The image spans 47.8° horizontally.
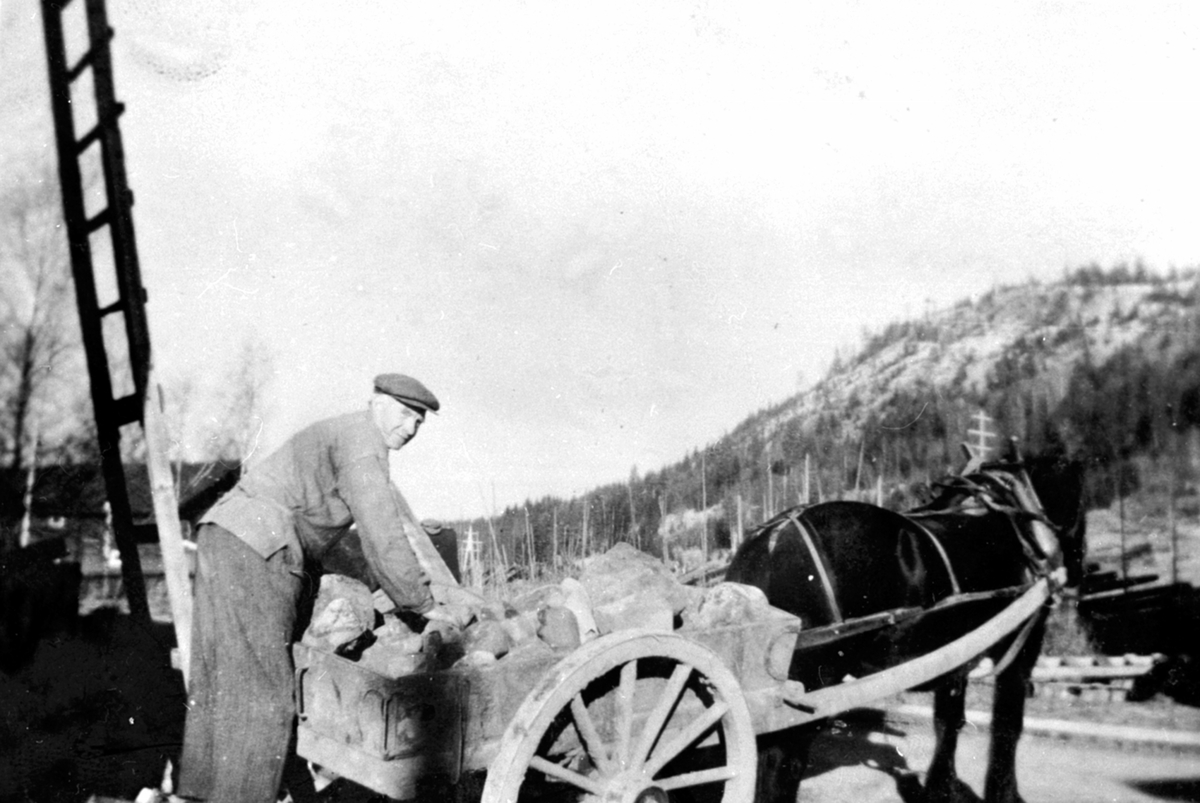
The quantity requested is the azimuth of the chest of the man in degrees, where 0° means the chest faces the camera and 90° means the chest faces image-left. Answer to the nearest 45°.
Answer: approximately 270°

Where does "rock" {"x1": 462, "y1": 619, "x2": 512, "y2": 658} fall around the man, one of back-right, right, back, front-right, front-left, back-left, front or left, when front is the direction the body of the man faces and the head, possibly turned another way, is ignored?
front-right

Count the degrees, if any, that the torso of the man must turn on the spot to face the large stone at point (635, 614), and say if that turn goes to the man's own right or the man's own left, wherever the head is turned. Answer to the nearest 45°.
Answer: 0° — they already face it

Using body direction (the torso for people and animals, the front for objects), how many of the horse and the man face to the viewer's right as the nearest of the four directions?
2

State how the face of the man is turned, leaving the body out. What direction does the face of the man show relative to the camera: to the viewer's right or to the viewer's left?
to the viewer's right

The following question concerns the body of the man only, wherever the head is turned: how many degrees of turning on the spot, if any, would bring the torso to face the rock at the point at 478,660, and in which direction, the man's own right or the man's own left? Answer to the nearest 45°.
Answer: approximately 45° to the man's own right

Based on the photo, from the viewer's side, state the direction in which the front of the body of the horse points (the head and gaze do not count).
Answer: to the viewer's right

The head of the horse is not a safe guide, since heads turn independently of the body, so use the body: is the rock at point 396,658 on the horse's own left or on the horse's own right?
on the horse's own right
